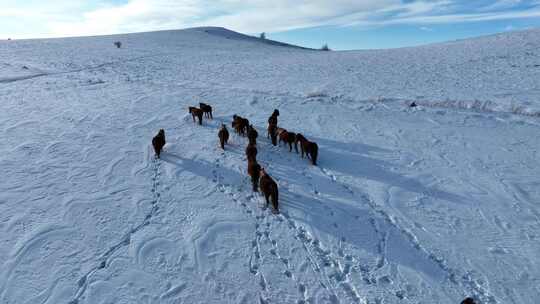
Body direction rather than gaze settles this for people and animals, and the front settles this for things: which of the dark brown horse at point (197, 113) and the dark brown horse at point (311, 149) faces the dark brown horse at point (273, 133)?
the dark brown horse at point (311, 149)

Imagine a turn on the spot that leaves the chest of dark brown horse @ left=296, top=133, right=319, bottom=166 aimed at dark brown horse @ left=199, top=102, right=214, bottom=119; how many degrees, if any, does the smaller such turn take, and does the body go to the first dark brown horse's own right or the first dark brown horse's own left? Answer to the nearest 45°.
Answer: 0° — it already faces it

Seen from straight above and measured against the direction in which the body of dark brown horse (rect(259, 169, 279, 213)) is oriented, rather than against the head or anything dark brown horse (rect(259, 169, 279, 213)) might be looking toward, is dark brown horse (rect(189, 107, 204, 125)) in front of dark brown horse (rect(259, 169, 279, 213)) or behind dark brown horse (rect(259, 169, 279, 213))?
in front

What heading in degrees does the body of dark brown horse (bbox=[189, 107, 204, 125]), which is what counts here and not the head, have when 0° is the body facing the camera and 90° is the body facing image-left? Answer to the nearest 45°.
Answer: approximately 135°

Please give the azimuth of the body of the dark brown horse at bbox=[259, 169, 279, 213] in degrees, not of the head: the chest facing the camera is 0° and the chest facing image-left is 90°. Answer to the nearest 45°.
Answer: approximately 135°

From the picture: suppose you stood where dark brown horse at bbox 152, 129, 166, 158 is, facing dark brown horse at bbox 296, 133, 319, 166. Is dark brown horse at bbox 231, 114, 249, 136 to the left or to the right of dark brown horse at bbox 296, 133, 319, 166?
left

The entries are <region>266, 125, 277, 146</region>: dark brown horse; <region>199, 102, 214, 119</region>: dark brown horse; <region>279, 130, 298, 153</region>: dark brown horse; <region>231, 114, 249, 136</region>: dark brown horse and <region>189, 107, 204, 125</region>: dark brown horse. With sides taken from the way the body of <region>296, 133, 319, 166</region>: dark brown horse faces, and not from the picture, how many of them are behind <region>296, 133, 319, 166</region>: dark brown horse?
0

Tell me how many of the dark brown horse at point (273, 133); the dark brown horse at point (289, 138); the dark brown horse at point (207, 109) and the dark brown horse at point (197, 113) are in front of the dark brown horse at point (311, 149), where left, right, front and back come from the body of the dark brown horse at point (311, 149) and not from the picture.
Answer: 4

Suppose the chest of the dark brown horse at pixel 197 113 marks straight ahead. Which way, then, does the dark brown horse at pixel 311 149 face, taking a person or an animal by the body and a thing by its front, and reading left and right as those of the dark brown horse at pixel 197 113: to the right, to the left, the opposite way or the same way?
the same way

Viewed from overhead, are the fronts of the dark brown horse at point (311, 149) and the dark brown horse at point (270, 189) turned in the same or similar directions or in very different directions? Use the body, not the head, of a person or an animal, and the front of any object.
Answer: same or similar directions

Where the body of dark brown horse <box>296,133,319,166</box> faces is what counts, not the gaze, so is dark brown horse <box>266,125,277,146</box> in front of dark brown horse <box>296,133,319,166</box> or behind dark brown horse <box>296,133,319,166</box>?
in front

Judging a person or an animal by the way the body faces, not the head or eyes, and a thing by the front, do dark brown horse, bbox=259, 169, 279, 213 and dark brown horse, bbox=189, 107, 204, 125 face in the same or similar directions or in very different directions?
same or similar directions

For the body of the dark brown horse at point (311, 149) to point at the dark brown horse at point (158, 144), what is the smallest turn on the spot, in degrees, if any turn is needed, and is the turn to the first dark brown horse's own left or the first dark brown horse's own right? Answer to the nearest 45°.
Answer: approximately 45° to the first dark brown horse's own left

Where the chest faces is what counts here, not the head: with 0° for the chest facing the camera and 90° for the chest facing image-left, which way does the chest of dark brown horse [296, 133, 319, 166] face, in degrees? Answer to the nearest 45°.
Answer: approximately 135°

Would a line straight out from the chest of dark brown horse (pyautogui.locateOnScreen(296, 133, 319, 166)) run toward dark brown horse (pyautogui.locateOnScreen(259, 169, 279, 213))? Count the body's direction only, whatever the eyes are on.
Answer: no

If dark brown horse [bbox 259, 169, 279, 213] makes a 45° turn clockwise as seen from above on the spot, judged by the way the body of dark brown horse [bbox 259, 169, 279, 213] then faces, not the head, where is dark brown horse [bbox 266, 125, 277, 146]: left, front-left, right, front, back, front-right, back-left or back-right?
front

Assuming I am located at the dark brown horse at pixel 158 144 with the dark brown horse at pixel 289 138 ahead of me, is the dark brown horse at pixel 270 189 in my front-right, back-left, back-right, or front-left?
front-right
